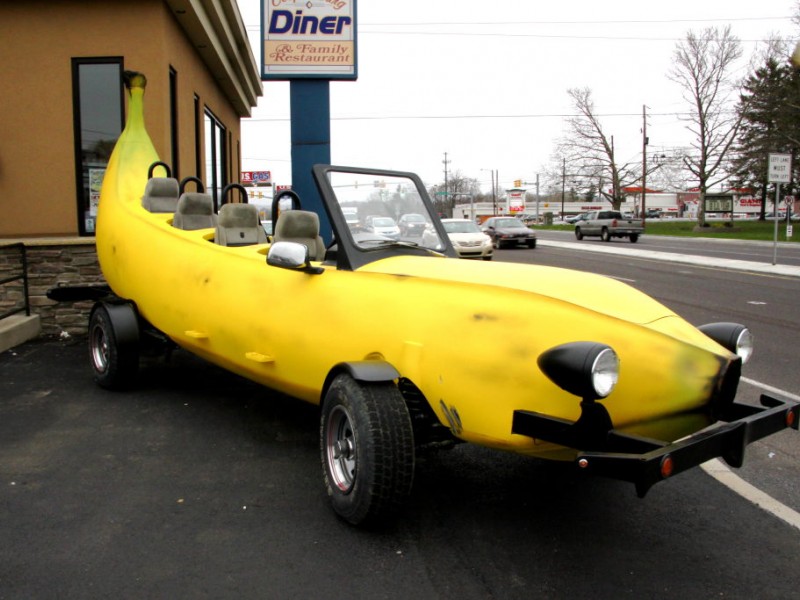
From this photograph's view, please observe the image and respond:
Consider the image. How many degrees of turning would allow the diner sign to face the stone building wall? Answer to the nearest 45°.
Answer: approximately 45° to its right

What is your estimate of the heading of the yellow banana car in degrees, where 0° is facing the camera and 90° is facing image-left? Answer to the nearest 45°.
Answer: approximately 315°

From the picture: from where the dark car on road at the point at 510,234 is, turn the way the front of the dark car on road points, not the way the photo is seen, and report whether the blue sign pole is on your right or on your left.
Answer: on your right

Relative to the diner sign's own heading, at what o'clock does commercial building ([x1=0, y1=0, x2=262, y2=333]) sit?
The commercial building is roughly at 2 o'clock from the diner sign.

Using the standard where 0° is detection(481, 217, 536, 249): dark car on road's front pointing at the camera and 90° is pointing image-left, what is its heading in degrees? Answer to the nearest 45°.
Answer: approximately 315°

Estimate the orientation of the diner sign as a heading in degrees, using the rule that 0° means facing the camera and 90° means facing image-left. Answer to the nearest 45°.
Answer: approximately 0°

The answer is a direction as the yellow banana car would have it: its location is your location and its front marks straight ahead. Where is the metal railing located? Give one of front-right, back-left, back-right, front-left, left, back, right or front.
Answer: back

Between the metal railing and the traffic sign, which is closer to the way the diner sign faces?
the metal railing

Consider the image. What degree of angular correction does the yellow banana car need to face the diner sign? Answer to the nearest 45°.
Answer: approximately 135° to its left

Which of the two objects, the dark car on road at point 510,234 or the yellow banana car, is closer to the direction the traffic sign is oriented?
the yellow banana car

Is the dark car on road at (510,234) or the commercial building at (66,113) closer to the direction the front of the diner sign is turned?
the commercial building

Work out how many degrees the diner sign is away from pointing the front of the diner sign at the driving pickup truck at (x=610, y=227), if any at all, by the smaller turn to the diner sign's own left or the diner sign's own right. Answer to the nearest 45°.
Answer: approximately 135° to the diner sign's own left
